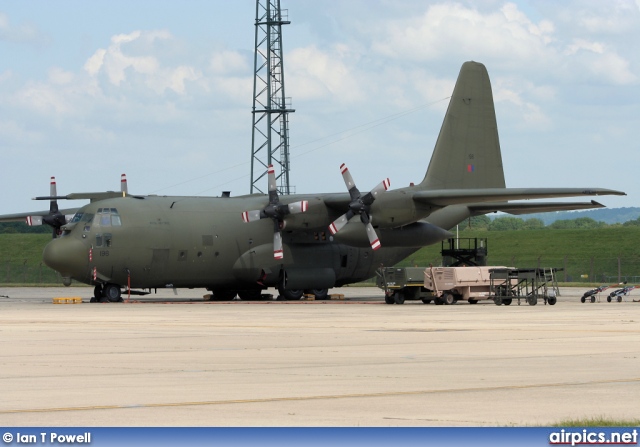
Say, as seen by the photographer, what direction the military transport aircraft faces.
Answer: facing the viewer and to the left of the viewer
